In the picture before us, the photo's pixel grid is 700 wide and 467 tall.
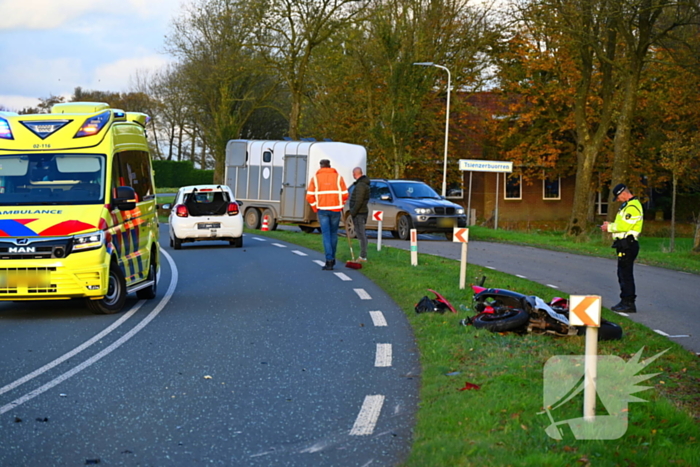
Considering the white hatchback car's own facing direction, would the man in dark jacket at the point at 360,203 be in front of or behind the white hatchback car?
behind

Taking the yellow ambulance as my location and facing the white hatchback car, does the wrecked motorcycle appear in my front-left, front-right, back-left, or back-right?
back-right

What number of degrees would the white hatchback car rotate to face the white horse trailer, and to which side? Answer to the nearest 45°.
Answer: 0° — it already faces it

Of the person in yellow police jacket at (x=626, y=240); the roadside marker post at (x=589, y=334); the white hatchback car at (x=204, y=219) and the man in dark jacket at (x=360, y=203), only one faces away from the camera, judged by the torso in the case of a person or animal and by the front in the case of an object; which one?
the white hatchback car

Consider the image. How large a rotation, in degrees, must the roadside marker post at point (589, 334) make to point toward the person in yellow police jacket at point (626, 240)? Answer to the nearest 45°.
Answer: approximately 180°

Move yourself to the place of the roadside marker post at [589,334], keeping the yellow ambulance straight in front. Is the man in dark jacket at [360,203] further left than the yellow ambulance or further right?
right

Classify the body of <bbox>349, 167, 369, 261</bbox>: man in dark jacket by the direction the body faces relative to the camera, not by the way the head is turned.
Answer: to the viewer's left

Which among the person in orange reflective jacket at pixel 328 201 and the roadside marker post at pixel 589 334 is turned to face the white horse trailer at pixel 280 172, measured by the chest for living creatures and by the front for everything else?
the person in orange reflective jacket

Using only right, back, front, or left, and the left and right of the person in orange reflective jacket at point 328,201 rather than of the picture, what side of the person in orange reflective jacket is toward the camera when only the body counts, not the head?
back

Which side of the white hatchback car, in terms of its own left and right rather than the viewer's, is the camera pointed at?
back

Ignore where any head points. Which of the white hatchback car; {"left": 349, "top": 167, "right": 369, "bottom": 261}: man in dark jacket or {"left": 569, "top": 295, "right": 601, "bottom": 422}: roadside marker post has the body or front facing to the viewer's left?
the man in dark jacket

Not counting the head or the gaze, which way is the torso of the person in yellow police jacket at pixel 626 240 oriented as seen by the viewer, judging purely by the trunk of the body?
to the viewer's left
